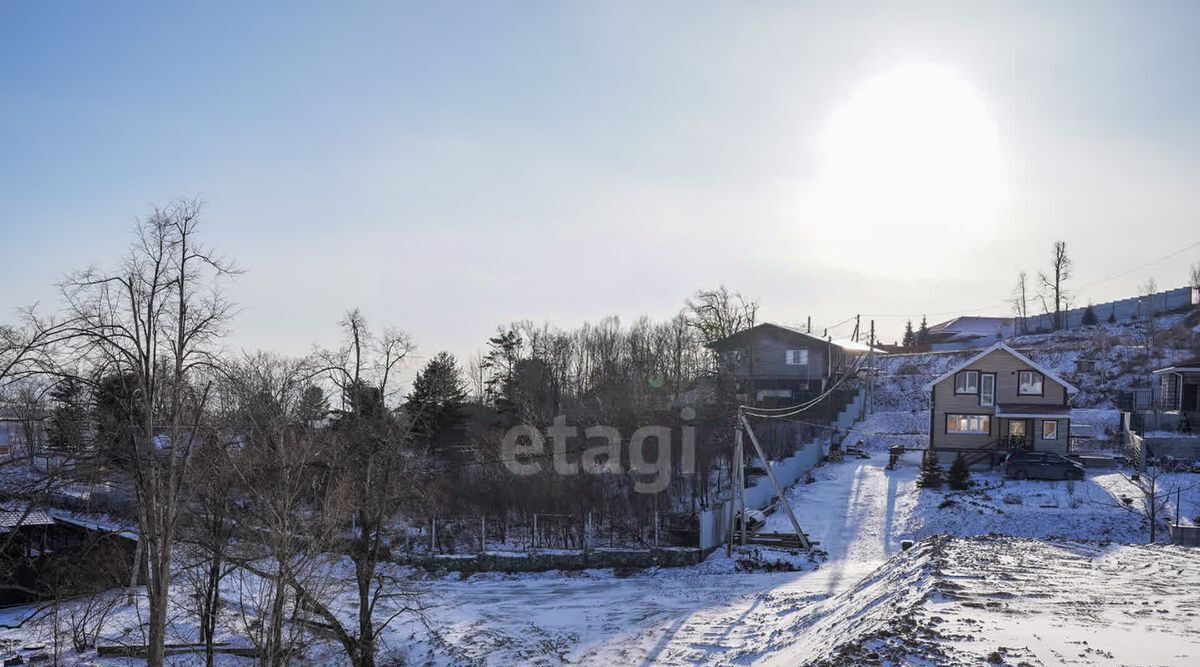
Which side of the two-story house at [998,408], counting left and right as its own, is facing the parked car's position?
front

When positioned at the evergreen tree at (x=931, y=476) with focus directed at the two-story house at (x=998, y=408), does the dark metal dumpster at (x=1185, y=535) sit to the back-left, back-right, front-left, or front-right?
back-right

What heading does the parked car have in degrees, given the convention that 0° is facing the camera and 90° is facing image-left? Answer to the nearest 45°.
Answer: approximately 270°

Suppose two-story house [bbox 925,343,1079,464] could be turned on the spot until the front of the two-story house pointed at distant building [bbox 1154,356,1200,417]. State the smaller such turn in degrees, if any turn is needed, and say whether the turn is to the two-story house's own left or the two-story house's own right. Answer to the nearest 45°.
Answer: approximately 135° to the two-story house's own left

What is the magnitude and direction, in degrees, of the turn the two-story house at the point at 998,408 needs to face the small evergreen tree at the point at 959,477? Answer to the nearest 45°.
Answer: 0° — it already faces it

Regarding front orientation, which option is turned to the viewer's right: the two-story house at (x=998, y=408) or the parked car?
the parked car

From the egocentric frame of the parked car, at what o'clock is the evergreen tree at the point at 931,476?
The evergreen tree is roughly at 5 o'clock from the parked car.

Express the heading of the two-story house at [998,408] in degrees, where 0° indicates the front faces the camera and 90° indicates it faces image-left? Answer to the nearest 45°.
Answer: approximately 0°

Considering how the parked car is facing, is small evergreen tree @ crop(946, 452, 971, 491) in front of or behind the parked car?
behind

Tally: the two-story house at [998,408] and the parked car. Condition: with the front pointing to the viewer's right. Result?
1

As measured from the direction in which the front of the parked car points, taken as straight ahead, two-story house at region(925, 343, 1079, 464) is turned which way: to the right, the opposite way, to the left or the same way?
to the right
